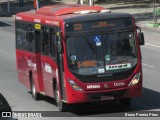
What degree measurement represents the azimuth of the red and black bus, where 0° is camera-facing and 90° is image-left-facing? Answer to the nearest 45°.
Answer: approximately 315°
